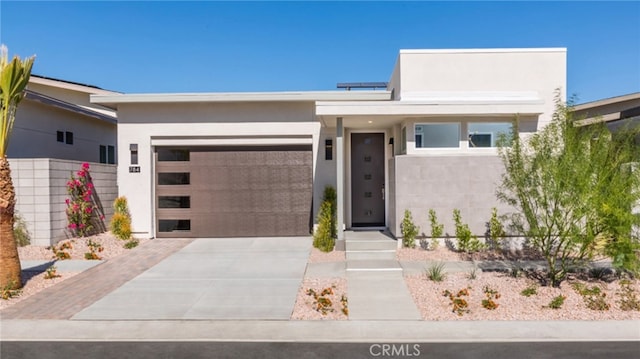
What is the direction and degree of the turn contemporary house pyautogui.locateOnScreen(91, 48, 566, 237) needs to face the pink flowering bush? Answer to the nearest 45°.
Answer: approximately 90° to its right

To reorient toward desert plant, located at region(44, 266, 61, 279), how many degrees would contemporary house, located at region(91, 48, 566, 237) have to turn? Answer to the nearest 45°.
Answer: approximately 45° to its right

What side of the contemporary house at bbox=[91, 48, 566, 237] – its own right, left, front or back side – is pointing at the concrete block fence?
right

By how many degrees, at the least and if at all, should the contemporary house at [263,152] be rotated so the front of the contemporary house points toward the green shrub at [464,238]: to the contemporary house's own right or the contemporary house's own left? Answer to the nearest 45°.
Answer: approximately 45° to the contemporary house's own left

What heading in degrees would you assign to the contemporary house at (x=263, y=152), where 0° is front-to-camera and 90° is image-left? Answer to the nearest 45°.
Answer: approximately 0°

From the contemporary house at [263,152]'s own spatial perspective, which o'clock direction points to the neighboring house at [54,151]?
The neighboring house is roughly at 3 o'clock from the contemporary house.

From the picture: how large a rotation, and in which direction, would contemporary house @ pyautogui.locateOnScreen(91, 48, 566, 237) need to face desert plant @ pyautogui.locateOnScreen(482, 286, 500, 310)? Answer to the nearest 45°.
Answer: approximately 45° to its left

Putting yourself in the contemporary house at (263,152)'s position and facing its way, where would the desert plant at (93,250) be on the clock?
The desert plant is roughly at 2 o'clock from the contemporary house.

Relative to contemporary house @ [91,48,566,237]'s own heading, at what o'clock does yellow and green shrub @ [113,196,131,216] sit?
The yellow and green shrub is roughly at 3 o'clock from the contemporary house.

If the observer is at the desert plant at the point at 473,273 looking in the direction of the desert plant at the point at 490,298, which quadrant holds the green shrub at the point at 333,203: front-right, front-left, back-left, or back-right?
back-right

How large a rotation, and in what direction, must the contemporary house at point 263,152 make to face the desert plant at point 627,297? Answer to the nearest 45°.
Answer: approximately 45° to its left

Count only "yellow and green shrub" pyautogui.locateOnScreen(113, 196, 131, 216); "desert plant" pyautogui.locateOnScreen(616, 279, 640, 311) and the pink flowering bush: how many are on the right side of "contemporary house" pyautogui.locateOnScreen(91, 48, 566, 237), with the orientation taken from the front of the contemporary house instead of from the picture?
2
